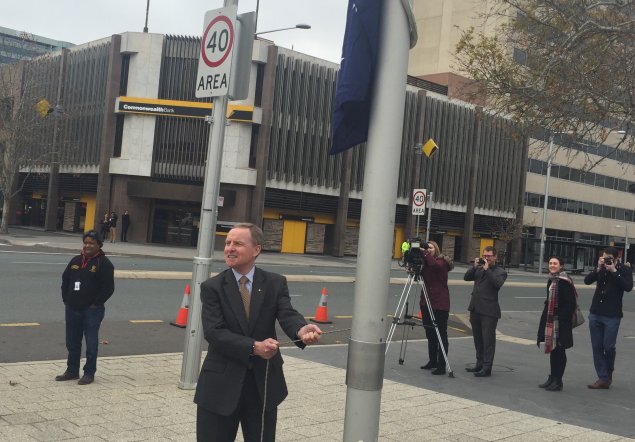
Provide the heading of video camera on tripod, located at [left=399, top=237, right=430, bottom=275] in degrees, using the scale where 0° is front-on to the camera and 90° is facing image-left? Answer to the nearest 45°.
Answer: approximately 45°

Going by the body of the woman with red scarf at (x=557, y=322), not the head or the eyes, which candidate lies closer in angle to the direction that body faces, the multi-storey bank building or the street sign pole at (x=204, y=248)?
the street sign pole

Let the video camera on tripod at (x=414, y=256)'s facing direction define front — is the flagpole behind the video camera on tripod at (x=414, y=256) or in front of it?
in front

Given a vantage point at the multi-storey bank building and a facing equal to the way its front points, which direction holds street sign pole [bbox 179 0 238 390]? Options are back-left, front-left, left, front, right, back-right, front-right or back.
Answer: front

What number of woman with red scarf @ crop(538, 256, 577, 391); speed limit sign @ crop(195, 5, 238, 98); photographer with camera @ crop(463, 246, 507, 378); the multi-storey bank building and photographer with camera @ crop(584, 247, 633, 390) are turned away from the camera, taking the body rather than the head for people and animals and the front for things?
0

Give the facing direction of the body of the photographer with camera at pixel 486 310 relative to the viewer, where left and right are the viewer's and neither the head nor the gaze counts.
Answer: facing the viewer and to the left of the viewer

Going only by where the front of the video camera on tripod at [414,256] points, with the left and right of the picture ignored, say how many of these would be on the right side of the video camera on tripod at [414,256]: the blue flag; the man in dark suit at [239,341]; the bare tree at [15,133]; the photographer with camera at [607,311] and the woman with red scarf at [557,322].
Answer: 1

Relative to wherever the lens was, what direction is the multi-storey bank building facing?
facing the viewer

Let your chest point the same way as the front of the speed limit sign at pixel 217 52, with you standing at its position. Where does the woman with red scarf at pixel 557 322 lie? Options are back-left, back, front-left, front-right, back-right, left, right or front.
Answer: back-left

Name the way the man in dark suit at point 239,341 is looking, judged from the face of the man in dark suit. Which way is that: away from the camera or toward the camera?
toward the camera

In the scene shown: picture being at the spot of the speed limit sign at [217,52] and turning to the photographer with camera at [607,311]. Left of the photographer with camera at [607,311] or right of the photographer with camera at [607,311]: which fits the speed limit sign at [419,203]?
left

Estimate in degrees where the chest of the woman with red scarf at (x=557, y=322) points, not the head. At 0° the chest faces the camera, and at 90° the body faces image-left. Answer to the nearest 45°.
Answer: approximately 45°

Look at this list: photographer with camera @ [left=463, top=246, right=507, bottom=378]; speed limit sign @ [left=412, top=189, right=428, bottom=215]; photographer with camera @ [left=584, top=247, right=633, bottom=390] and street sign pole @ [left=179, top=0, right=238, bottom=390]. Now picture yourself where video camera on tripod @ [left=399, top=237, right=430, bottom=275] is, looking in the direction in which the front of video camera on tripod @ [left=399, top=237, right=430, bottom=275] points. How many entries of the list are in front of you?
1

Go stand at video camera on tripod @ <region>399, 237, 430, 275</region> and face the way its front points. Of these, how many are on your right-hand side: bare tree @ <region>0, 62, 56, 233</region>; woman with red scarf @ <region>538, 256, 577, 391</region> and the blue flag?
1

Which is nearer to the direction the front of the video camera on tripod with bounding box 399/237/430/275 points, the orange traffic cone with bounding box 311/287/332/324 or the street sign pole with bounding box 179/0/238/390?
the street sign pole

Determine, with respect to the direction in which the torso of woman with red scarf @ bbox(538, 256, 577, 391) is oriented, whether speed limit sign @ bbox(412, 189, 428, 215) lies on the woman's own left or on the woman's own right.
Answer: on the woman's own right

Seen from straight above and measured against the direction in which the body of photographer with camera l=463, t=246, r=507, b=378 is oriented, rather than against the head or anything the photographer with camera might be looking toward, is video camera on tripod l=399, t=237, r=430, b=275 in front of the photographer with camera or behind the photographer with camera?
in front

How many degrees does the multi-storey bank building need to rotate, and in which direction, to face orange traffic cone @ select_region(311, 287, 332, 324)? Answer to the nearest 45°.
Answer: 0° — it already faces it
